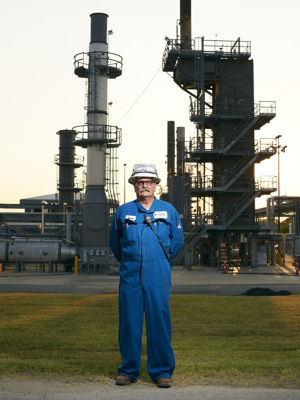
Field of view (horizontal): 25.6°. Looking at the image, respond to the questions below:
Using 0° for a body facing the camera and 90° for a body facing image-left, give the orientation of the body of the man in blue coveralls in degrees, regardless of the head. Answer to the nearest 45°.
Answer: approximately 0°

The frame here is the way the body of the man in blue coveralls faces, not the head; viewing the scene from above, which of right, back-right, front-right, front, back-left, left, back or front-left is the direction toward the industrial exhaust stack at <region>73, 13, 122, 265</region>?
back

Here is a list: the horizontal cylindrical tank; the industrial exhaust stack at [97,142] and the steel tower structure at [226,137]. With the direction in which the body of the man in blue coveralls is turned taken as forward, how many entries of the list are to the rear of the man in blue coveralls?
3

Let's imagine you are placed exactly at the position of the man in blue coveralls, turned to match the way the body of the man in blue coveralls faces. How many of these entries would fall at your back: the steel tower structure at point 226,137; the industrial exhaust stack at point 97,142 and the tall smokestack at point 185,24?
3

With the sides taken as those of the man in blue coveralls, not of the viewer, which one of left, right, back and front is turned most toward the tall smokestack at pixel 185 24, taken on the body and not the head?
back

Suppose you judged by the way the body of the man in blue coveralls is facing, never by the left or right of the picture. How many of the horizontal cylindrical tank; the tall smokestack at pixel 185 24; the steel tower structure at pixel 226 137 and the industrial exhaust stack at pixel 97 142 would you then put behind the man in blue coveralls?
4

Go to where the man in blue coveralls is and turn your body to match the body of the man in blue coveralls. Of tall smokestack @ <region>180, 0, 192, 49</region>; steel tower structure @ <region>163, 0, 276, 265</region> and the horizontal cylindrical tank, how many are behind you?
3

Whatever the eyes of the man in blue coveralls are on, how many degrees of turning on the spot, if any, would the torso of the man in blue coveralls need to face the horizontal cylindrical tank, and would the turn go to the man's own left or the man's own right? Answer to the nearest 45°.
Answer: approximately 180°

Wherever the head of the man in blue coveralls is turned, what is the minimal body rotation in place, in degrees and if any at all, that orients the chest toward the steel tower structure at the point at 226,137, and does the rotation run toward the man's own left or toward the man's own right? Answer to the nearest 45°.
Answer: approximately 180°
